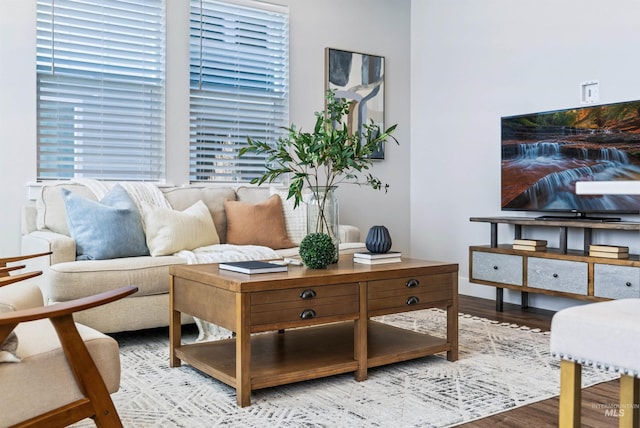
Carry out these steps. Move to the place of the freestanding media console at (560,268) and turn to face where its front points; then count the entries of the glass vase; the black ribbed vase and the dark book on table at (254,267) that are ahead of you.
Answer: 3

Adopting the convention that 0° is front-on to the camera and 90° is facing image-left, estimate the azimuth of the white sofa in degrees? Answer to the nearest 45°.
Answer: approximately 0°

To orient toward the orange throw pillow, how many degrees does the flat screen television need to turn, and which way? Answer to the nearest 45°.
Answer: approximately 45° to its right

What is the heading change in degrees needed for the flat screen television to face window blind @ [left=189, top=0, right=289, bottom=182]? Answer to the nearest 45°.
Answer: approximately 45° to its right

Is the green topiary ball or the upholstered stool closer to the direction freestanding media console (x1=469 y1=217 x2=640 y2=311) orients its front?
the green topiary ball

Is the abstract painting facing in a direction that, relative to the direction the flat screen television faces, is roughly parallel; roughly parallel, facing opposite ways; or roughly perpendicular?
roughly perpendicular

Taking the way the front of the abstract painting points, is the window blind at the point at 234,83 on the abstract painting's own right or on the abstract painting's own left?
on the abstract painting's own right

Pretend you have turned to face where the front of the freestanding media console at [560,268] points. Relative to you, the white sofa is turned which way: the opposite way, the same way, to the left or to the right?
to the left

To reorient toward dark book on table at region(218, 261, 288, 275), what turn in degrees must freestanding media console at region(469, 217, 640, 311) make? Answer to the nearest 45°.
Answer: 0° — it already faces it

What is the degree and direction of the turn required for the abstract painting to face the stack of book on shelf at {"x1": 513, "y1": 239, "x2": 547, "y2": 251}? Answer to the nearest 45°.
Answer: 0° — it already faces it

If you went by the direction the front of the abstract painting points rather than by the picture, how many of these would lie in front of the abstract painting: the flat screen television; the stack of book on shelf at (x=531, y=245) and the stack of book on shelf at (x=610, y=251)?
3
